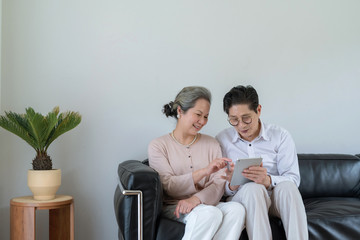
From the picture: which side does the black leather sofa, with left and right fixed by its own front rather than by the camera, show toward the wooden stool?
right

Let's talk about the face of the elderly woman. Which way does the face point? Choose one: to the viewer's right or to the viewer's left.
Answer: to the viewer's right

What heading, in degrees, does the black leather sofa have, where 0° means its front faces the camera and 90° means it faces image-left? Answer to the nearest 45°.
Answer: approximately 0°

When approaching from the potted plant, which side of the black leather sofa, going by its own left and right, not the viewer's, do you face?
right
